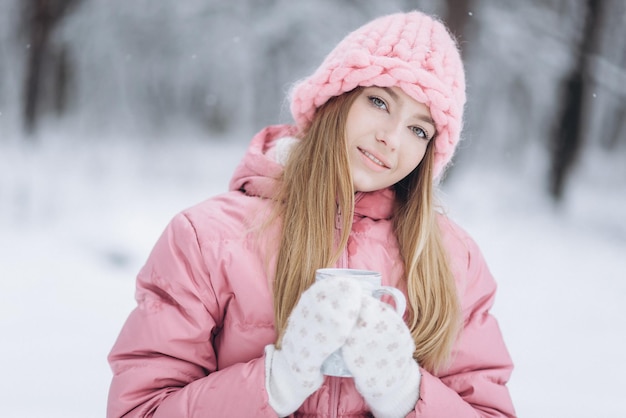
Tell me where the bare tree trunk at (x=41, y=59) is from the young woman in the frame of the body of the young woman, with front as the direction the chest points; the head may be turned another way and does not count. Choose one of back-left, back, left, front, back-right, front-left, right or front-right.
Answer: back-right

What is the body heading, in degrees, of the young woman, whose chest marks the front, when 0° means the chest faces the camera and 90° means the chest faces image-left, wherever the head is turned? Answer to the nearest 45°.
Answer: approximately 0°

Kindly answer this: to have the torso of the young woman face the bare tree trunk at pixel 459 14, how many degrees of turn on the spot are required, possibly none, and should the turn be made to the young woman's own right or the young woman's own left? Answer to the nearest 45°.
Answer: approximately 180°

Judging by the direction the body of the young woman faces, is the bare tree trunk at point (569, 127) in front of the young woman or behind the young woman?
behind
